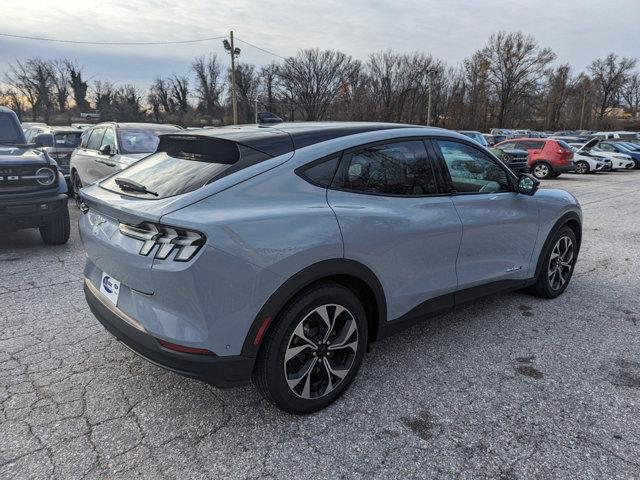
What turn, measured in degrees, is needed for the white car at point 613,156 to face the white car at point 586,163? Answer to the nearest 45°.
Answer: approximately 45° to its right

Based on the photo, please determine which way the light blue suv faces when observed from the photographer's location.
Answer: facing away from the viewer and to the right of the viewer

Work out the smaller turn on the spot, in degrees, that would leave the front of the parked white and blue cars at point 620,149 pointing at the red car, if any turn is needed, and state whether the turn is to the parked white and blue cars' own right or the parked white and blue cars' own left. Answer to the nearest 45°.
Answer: approximately 45° to the parked white and blue cars' own right

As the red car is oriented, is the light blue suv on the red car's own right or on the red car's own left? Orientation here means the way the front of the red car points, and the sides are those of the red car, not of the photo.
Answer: on the red car's own left

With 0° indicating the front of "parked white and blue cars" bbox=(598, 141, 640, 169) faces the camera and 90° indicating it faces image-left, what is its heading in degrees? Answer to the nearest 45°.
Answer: approximately 315°

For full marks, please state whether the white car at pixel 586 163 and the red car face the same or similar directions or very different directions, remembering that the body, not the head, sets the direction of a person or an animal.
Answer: very different directions

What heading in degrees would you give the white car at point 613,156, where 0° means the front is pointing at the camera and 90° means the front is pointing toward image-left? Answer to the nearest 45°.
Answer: approximately 315°

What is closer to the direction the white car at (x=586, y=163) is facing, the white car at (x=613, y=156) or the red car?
the red car

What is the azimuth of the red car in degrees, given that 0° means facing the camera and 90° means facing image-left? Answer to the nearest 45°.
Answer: approximately 135°
